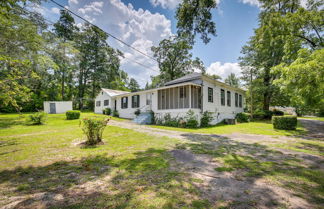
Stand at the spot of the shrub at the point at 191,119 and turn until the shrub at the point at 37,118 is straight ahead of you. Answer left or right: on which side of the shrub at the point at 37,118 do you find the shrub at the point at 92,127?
left

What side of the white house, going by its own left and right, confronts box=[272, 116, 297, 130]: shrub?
left

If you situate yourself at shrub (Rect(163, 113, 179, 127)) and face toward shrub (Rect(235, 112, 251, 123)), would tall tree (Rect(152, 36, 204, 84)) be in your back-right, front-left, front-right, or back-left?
front-left

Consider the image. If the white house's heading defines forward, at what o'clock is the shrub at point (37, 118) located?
The shrub is roughly at 1 o'clock from the white house.

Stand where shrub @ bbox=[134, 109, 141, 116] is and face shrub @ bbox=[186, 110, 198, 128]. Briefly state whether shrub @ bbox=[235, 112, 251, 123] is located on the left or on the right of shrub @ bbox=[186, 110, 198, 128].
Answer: left

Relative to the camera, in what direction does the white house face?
facing the viewer and to the left of the viewer

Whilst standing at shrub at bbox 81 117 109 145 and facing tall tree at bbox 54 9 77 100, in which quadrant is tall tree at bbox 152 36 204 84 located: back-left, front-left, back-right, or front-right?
front-right

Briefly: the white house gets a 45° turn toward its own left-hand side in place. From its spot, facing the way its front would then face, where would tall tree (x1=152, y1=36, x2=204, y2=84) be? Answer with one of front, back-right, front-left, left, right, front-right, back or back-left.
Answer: back

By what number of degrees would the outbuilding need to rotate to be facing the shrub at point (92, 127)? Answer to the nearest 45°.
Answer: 0° — it already faces it

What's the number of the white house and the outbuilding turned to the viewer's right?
0

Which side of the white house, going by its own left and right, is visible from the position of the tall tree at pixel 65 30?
right

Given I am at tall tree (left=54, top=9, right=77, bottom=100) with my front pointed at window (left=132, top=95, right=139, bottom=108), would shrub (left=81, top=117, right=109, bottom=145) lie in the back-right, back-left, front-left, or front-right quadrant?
front-right

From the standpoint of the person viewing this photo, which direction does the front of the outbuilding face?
facing the viewer

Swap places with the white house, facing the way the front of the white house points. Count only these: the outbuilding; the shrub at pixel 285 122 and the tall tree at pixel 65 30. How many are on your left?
1
